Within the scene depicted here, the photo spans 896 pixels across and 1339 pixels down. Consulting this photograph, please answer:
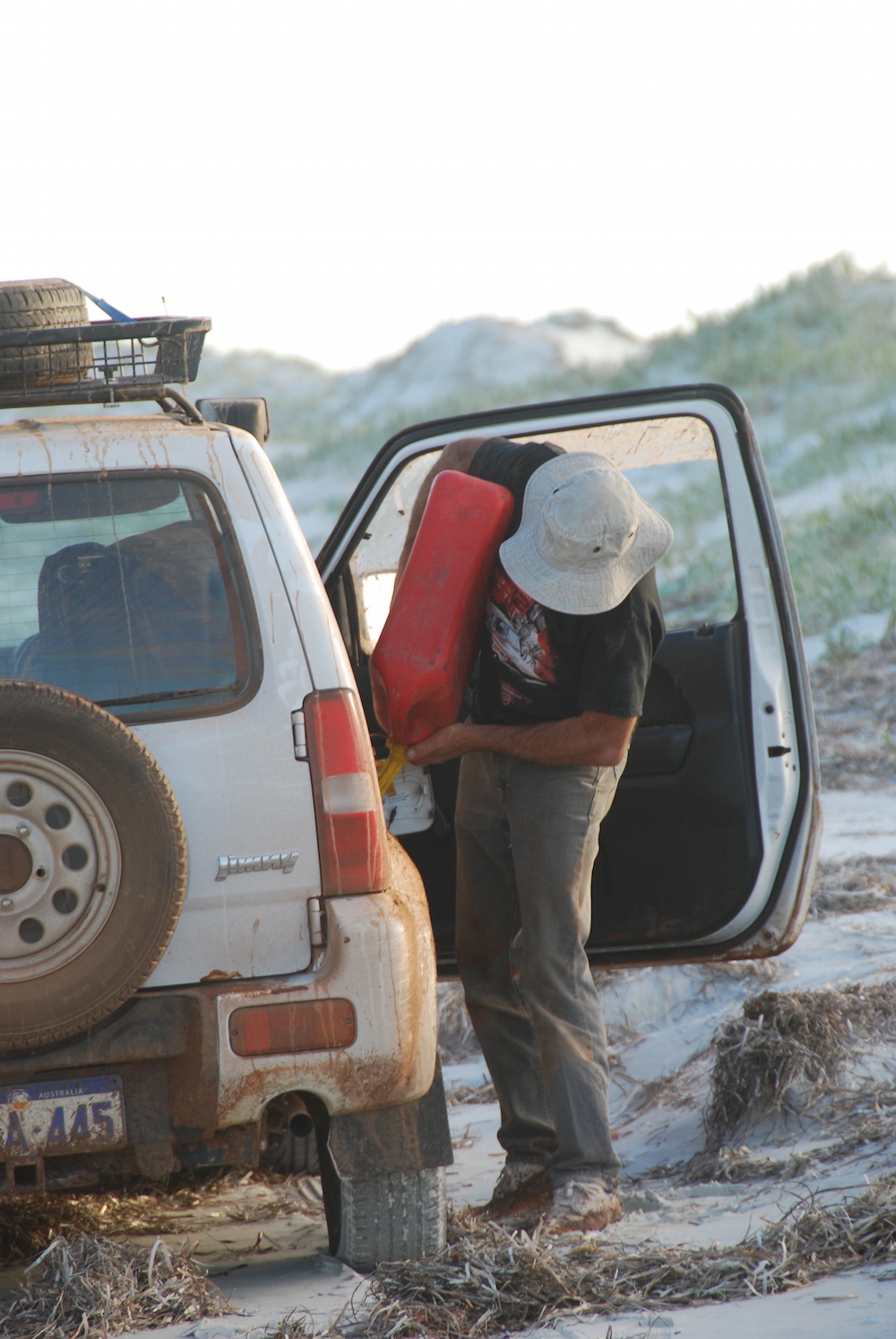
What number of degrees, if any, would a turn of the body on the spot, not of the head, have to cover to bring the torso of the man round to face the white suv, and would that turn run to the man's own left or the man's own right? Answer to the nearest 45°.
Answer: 0° — they already face it

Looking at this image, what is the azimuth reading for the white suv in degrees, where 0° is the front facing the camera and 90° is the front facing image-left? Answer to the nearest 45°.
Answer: approximately 180°

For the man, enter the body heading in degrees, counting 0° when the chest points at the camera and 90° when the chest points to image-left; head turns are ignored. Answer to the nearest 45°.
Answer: approximately 45°

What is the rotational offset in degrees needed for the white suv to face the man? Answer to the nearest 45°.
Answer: approximately 45° to its right

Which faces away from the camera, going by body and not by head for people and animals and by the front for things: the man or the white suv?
the white suv

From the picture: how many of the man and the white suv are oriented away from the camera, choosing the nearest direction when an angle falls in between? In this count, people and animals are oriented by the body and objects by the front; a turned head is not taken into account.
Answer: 1
